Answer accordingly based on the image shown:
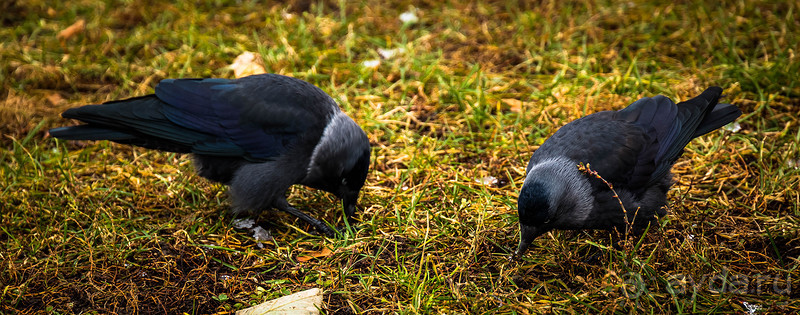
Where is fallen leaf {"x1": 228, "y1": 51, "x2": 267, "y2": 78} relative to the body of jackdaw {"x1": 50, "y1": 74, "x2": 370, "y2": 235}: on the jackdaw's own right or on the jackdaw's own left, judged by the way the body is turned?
on the jackdaw's own left

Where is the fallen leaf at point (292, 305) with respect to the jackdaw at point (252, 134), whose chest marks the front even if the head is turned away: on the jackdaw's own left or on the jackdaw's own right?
on the jackdaw's own right

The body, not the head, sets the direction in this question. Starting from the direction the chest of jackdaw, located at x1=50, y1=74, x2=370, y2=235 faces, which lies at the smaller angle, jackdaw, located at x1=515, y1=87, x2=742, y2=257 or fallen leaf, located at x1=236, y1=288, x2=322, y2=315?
the jackdaw

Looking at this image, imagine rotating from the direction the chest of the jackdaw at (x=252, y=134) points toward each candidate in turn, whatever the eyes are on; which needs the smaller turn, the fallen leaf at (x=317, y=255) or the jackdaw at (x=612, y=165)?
the jackdaw

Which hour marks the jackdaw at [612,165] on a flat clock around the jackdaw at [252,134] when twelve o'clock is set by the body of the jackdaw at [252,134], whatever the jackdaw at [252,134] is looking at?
the jackdaw at [612,165] is roughly at 1 o'clock from the jackdaw at [252,134].

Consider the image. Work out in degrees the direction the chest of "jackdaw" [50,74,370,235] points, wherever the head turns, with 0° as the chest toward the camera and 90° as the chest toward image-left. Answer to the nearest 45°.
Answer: approximately 270°

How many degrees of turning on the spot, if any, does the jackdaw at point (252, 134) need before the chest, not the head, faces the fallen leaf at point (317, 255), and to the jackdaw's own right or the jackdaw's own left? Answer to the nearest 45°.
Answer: approximately 90° to the jackdaw's own right
